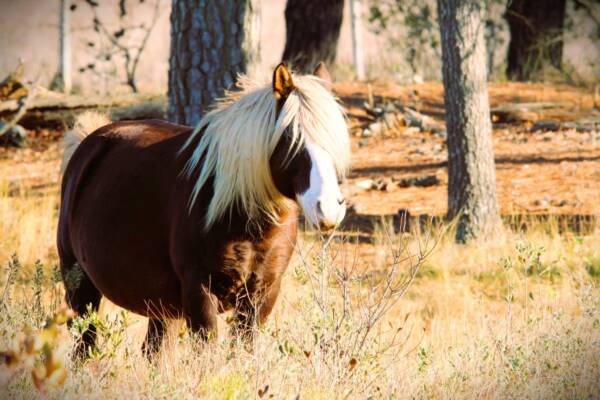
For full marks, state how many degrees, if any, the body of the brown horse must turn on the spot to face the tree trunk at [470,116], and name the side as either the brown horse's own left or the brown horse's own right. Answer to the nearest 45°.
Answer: approximately 90° to the brown horse's own left

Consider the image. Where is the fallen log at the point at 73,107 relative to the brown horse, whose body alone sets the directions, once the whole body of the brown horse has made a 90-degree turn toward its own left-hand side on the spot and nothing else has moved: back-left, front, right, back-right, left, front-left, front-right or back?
front-left

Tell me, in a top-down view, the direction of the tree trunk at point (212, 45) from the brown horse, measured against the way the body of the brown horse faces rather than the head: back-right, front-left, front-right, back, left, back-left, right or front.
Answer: back-left

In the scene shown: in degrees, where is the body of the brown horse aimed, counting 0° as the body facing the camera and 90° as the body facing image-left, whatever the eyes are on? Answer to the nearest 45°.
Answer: approximately 315°

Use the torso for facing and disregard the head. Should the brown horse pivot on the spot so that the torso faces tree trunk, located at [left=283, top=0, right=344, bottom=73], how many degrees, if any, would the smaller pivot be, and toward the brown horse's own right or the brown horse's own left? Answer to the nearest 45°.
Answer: approximately 135° to the brown horse's own left

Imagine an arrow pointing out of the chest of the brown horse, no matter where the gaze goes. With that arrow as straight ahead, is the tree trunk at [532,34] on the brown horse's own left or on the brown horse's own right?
on the brown horse's own left
